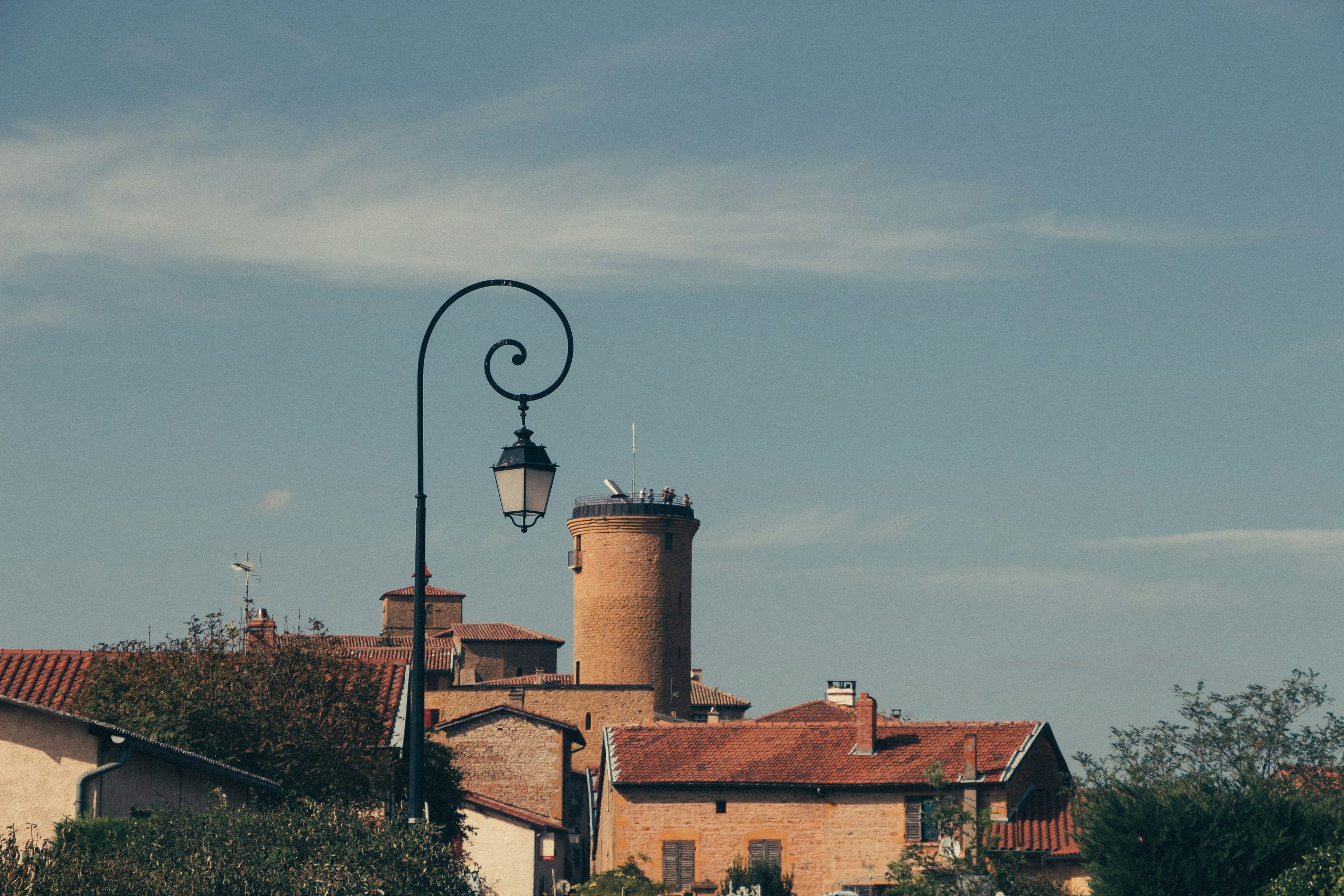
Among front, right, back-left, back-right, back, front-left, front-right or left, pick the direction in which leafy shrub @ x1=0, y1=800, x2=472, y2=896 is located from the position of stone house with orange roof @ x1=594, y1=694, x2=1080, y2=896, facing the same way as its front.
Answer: front

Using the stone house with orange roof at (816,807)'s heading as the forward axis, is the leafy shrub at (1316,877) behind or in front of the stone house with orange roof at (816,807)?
in front

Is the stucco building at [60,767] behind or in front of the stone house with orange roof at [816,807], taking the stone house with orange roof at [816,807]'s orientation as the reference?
in front

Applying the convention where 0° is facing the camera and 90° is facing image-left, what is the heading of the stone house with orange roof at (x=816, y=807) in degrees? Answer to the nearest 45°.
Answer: approximately 0°

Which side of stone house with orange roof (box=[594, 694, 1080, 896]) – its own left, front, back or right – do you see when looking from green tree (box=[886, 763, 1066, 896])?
front

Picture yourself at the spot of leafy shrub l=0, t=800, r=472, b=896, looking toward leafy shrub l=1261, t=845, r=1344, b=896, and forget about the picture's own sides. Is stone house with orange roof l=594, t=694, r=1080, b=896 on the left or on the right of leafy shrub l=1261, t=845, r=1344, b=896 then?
left

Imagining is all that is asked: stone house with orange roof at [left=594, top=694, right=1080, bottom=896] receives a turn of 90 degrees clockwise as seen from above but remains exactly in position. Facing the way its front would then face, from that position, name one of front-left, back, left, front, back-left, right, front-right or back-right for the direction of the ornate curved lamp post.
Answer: left

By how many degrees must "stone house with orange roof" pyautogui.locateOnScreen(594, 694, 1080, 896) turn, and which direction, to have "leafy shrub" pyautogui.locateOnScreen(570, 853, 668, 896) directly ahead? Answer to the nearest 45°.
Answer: approximately 45° to its right

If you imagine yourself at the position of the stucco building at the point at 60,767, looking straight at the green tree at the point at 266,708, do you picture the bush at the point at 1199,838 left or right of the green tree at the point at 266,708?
right
